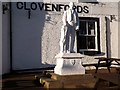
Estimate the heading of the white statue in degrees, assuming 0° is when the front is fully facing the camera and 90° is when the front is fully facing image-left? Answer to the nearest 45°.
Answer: approximately 0°

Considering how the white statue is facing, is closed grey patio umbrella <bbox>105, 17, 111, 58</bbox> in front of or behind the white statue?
behind
